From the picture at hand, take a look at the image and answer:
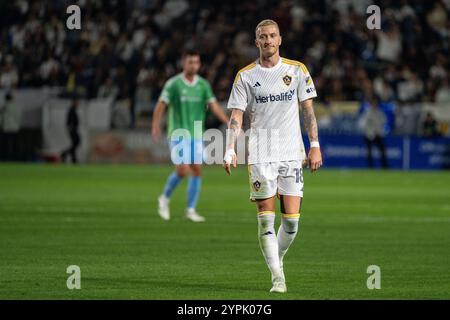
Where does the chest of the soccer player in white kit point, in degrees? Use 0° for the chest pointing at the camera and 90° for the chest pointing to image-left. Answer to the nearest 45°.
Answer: approximately 0°

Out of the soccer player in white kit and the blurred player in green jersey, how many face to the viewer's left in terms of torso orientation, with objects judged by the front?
0

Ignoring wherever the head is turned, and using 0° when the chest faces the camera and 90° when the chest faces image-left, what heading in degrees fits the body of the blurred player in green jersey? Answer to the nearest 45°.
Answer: approximately 315°

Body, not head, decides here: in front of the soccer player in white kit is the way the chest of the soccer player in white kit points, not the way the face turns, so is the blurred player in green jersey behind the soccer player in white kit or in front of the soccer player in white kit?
behind

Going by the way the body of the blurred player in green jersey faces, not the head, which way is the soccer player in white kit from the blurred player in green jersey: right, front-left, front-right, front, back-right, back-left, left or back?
front-right
